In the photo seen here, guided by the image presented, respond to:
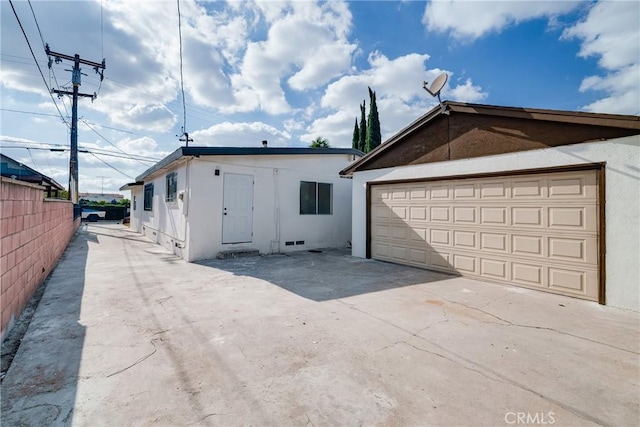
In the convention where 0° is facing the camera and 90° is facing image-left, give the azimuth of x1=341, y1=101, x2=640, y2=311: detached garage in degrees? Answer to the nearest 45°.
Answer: approximately 45°

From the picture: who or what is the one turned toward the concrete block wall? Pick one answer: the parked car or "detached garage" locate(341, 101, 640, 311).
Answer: the detached garage

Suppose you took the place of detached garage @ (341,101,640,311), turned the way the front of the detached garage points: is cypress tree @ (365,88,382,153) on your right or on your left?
on your right

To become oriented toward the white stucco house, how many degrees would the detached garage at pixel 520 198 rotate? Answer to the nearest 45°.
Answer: approximately 45° to its right
